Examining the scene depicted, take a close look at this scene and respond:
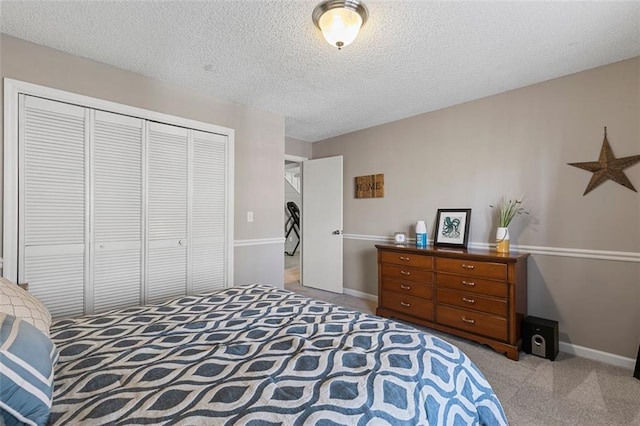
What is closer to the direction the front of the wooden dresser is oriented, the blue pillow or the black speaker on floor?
the blue pillow

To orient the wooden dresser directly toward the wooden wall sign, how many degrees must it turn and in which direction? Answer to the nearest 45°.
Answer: approximately 90° to its right

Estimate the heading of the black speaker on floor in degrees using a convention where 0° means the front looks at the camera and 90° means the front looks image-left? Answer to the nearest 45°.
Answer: approximately 45°
